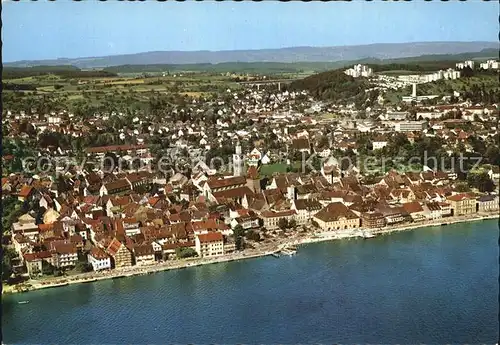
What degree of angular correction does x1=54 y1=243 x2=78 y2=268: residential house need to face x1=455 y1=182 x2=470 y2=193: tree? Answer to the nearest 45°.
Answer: approximately 90° to its left

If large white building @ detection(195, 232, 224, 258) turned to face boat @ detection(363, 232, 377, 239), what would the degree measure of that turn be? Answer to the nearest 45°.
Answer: approximately 90° to its left

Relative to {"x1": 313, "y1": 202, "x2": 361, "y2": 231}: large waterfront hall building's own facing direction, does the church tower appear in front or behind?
behind

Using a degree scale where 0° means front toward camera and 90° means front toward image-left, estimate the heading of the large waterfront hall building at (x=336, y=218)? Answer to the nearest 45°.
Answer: approximately 0°

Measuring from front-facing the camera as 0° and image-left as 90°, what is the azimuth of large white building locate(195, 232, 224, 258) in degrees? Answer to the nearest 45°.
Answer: approximately 0°

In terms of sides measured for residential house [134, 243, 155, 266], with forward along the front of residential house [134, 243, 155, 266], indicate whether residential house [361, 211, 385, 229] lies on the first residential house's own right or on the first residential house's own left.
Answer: on the first residential house's own left

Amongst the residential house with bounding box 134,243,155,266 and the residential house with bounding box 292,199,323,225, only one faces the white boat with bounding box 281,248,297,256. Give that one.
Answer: the residential house with bounding box 292,199,323,225

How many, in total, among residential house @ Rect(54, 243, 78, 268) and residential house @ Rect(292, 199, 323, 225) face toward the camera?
2

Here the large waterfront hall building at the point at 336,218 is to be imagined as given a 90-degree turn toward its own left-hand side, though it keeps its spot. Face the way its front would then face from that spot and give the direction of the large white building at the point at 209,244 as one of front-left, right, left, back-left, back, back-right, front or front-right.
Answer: back-right

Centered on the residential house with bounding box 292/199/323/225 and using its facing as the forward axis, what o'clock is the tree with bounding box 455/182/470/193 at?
The tree is roughly at 8 o'clock from the residential house.
